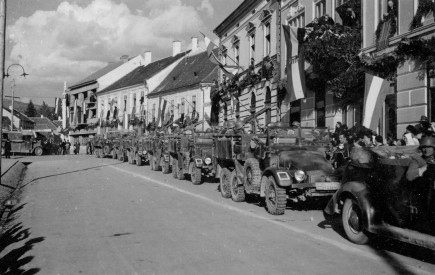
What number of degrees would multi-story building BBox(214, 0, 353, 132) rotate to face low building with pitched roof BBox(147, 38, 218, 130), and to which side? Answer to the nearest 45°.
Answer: approximately 90° to its right

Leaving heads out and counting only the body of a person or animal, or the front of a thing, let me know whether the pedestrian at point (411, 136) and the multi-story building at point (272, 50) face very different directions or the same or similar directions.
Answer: same or similar directions

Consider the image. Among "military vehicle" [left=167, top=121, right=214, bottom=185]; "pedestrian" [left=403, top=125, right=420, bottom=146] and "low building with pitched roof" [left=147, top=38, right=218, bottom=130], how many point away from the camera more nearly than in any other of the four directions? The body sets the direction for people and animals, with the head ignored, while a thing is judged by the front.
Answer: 0

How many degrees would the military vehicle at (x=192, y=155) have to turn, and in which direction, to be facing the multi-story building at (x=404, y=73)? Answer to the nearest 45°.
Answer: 0° — it already faces it

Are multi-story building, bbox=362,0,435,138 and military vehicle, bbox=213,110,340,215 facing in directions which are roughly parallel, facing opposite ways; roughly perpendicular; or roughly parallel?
roughly perpendicular

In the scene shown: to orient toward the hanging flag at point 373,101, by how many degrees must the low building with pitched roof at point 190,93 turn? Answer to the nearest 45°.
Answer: approximately 45° to its left

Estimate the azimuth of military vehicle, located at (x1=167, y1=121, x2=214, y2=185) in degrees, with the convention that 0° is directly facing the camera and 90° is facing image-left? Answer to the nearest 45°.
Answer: approximately 315°

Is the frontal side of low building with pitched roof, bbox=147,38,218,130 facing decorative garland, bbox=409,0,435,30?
no

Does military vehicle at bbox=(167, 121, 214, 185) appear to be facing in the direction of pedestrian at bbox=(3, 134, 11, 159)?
no

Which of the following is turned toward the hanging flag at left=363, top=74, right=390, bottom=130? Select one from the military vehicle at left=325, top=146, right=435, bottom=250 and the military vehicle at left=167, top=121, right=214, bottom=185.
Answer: the military vehicle at left=167, top=121, right=214, bottom=185

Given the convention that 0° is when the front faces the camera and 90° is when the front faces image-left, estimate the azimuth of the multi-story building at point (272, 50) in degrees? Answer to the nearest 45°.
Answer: approximately 45°

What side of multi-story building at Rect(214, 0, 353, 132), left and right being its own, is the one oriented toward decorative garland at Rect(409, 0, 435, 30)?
left

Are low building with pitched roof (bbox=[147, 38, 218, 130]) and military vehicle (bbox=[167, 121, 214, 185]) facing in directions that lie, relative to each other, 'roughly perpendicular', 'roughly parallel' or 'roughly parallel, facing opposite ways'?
roughly perpendicular

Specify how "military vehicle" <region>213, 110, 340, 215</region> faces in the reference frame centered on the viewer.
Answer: facing the viewer and to the right of the viewer

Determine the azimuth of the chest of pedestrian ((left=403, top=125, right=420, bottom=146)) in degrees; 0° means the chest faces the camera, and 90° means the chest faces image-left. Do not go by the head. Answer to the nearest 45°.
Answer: approximately 45°

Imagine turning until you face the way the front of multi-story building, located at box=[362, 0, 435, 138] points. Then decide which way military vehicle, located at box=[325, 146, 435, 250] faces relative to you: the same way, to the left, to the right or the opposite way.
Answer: to the left
